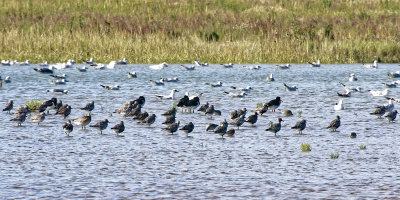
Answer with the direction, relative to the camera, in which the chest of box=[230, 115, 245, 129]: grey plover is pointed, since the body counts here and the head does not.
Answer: to the viewer's right

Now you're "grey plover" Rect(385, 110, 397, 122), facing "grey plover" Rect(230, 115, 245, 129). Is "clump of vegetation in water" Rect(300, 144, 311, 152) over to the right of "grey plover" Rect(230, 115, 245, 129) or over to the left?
left

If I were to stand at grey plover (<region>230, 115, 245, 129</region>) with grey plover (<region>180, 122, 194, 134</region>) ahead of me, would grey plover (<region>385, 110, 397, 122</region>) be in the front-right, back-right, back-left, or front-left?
back-left
